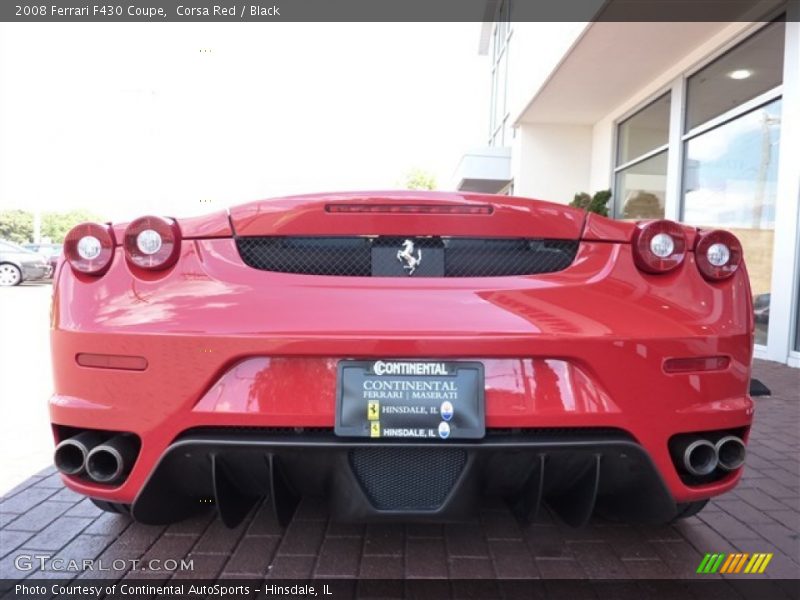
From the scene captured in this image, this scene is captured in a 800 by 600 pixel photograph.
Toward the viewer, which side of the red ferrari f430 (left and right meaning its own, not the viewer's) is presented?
back

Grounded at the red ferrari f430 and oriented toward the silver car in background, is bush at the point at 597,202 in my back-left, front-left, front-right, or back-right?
front-right

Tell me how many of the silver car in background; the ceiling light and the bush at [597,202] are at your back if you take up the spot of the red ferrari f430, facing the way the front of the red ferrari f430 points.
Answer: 0

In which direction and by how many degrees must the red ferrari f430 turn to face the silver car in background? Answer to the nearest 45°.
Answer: approximately 45° to its left
